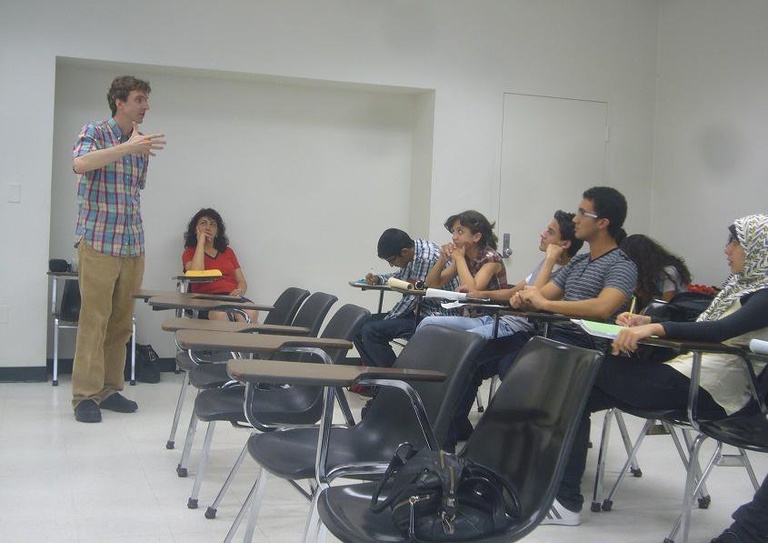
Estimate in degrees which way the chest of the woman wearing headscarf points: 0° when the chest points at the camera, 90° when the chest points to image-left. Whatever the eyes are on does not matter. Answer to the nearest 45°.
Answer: approximately 90°

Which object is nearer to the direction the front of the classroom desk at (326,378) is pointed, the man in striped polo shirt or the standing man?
the standing man

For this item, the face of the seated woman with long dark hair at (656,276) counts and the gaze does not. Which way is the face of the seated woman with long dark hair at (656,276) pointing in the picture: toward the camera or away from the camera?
away from the camera

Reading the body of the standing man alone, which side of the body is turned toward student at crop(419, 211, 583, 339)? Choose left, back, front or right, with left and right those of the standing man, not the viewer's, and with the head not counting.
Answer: front

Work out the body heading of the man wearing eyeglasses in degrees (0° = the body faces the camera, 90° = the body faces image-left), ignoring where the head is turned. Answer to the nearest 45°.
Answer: approximately 90°

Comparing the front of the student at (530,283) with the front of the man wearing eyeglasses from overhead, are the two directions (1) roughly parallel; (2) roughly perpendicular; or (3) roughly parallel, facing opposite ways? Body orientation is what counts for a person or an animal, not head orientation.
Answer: roughly parallel

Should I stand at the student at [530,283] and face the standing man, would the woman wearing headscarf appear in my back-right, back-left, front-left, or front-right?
back-left

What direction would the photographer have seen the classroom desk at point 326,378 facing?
facing to the left of the viewer

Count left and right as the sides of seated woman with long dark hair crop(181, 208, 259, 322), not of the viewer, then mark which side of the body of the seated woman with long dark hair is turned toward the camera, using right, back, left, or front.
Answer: front

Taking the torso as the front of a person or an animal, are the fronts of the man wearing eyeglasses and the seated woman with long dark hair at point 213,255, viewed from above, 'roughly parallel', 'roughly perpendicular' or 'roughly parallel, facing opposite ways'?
roughly perpendicular

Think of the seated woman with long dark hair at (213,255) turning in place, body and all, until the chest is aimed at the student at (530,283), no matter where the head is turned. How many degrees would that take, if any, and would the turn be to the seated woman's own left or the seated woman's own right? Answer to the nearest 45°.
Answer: approximately 45° to the seated woman's own left

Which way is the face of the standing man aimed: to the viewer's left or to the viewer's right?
to the viewer's right

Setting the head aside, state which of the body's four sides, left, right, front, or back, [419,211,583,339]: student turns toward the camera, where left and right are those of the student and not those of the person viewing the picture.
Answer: left

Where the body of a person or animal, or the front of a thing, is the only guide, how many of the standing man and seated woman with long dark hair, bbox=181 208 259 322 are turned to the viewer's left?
0

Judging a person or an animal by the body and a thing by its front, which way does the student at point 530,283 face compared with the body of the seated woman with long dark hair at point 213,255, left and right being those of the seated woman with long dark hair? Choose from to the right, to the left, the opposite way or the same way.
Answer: to the right

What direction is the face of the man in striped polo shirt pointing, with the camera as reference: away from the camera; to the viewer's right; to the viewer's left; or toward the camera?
to the viewer's left
